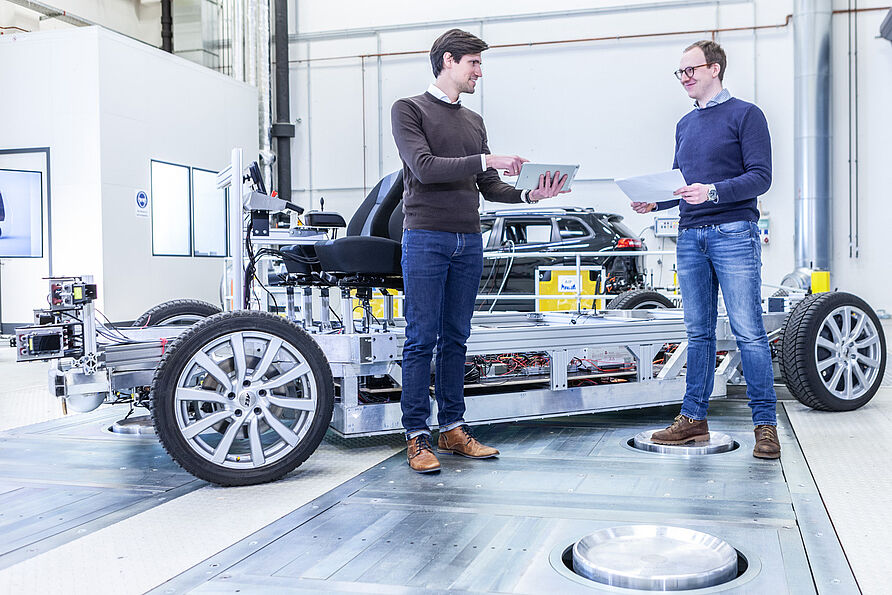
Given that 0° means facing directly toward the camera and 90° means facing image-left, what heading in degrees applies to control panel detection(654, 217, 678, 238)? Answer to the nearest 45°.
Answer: approximately 0°

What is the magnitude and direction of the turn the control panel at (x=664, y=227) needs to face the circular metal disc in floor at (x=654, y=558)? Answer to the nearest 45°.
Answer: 0° — it already faces it

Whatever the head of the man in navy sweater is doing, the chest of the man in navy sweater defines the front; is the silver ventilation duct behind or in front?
behind

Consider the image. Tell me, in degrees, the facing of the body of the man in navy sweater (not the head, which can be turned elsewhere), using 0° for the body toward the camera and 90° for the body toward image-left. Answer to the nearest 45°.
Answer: approximately 45°

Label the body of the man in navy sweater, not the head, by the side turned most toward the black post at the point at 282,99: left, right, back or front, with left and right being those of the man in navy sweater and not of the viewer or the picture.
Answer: right

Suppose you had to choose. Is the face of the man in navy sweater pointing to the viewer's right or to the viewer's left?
to the viewer's left

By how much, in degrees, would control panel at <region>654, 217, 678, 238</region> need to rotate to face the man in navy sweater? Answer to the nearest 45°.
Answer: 0° — it already faces them
